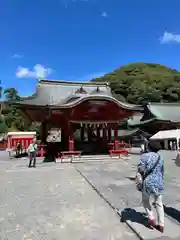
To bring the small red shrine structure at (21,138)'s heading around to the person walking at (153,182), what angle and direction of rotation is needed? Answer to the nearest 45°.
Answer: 0° — it already faces them

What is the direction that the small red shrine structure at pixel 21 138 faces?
toward the camera
